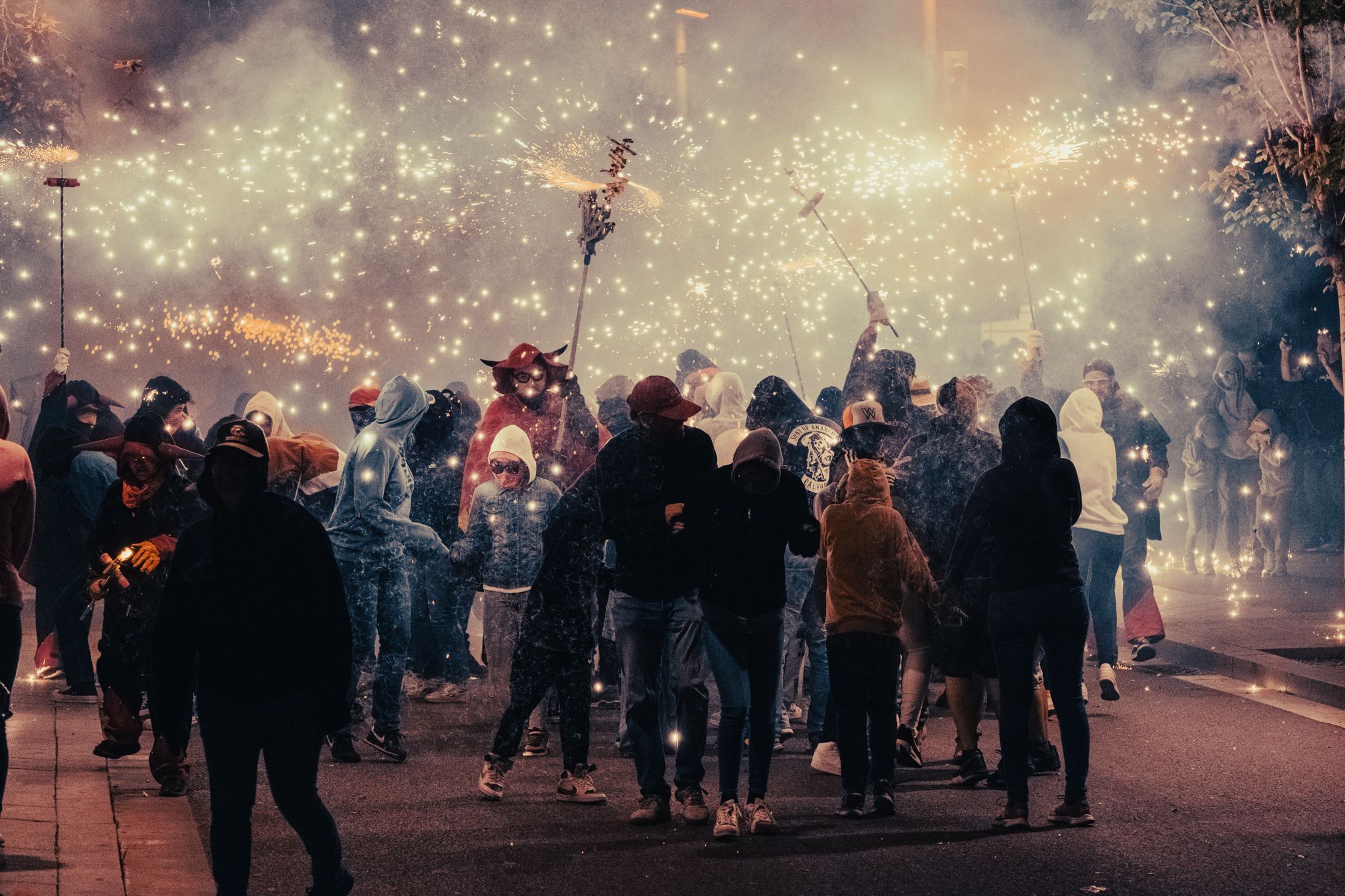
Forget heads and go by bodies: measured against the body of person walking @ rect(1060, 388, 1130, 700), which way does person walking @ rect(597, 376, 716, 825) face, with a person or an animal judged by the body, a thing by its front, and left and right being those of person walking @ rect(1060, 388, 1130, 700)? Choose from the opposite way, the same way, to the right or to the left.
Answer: the opposite way

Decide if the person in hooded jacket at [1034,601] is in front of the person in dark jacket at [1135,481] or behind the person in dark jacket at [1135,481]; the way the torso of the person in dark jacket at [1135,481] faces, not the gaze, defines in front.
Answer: in front

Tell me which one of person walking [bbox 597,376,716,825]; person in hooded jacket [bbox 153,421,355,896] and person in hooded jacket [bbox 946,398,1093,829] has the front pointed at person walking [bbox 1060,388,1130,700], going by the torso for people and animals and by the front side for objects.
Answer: person in hooded jacket [bbox 946,398,1093,829]

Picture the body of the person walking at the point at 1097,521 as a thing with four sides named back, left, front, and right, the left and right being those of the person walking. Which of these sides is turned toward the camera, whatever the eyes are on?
back

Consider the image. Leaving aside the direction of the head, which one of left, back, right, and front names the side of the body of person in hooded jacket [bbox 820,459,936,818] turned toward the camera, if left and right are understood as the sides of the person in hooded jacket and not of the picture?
back

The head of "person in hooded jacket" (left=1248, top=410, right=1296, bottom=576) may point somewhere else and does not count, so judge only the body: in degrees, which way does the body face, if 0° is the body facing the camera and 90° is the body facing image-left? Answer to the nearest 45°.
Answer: approximately 45°

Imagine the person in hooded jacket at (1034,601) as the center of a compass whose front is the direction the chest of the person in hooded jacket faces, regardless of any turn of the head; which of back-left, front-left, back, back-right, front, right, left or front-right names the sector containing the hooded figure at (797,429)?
front-left

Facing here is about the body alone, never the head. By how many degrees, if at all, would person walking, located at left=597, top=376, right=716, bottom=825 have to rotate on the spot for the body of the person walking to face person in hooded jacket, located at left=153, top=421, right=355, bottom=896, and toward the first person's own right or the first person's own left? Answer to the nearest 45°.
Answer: approximately 45° to the first person's own right
